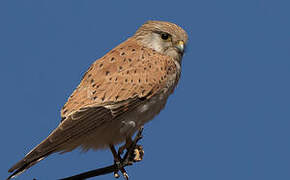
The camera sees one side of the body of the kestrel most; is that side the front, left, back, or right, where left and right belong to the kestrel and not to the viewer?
right
